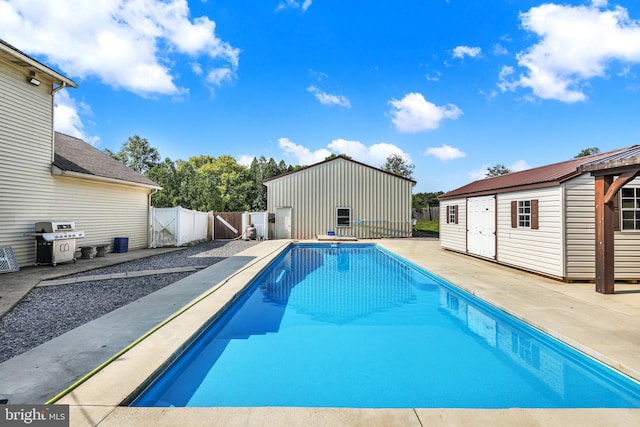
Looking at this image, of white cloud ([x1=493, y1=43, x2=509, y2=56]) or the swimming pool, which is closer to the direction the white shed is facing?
the swimming pool

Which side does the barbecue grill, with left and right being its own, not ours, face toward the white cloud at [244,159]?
left

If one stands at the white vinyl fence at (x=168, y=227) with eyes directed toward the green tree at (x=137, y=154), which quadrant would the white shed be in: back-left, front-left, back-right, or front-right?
back-right

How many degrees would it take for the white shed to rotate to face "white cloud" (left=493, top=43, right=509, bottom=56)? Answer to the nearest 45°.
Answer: approximately 135° to its right

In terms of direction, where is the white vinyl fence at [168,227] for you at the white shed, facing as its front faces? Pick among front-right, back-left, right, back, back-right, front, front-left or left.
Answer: front-right

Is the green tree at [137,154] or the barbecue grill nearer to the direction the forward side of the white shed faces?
the barbecue grill

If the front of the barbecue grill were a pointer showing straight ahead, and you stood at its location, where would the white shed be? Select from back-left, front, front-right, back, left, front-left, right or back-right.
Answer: front

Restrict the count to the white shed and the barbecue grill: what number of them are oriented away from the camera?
0

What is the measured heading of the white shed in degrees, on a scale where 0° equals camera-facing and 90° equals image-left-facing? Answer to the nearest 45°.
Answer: approximately 45°

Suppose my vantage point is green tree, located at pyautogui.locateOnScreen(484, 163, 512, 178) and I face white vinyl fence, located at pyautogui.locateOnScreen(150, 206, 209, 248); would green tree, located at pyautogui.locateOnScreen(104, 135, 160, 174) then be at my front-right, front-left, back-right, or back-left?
front-right

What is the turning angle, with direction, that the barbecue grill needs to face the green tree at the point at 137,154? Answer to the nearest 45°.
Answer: approximately 135° to its left

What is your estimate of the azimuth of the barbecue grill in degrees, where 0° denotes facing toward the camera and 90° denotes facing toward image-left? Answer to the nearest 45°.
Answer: approximately 315°

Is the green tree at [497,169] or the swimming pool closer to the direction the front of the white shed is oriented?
the swimming pool

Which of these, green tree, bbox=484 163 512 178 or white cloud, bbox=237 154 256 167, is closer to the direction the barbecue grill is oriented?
the green tree
